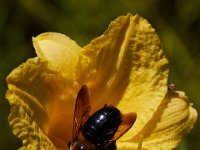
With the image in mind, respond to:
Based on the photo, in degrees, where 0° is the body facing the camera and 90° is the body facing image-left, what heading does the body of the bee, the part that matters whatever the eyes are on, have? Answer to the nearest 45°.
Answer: approximately 45°
